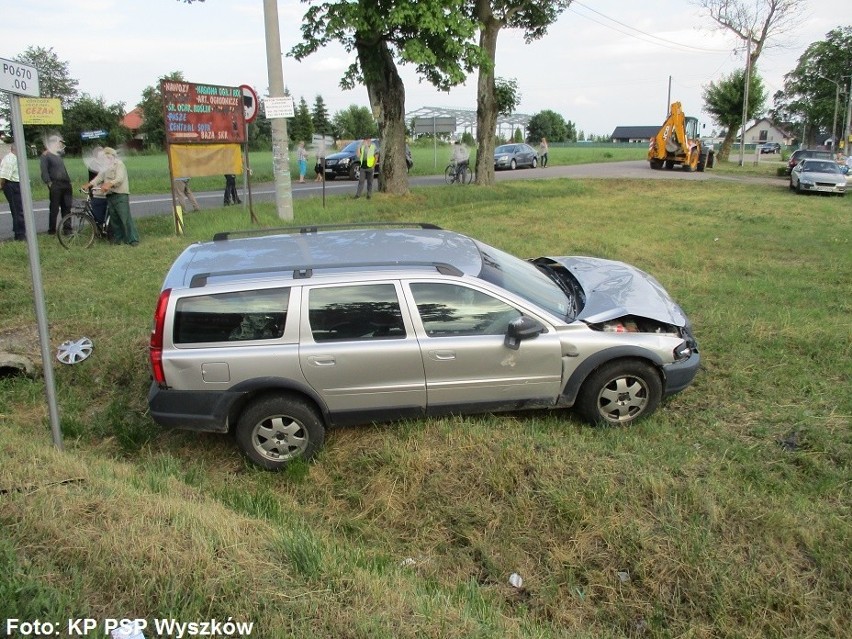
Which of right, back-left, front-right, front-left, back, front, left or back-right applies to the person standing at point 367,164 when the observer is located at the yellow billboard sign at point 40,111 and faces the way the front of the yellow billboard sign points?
back-left

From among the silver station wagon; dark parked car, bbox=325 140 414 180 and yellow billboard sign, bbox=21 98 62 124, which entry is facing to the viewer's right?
the silver station wagon

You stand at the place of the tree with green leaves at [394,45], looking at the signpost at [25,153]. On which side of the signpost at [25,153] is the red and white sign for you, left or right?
right

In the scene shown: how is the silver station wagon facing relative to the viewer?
to the viewer's right

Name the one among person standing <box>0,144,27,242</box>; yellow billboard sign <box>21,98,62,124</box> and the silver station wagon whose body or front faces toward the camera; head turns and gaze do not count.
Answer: the yellow billboard sign

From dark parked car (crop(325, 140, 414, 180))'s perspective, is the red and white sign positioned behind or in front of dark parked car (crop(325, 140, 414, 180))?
in front

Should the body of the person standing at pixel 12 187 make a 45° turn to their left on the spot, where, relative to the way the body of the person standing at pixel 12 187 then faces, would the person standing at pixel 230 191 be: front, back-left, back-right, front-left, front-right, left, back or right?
front

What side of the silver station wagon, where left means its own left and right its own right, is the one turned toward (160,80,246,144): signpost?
left

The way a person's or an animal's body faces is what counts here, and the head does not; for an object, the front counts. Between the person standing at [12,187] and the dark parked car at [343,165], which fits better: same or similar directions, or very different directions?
very different directions

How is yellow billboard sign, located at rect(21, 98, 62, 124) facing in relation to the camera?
toward the camera

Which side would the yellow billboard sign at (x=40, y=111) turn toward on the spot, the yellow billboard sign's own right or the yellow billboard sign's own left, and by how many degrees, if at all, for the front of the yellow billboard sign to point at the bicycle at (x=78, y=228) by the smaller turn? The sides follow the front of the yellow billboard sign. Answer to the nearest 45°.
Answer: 0° — it already faces it

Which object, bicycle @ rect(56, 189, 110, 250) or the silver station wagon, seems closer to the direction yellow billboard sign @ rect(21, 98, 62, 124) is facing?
the silver station wagon

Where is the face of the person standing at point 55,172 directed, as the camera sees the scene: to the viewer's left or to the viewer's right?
to the viewer's right

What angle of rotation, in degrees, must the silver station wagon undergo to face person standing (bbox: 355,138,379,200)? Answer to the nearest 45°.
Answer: approximately 90° to its left

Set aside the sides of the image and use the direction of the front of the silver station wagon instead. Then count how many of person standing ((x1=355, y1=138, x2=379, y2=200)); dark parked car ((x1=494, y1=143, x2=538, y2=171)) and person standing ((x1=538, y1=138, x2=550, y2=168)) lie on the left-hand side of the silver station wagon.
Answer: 3

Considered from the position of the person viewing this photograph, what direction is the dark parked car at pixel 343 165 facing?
facing the viewer and to the left of the viewer

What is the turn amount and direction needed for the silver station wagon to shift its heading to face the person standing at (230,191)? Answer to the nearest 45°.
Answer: approximately 90° to its left
